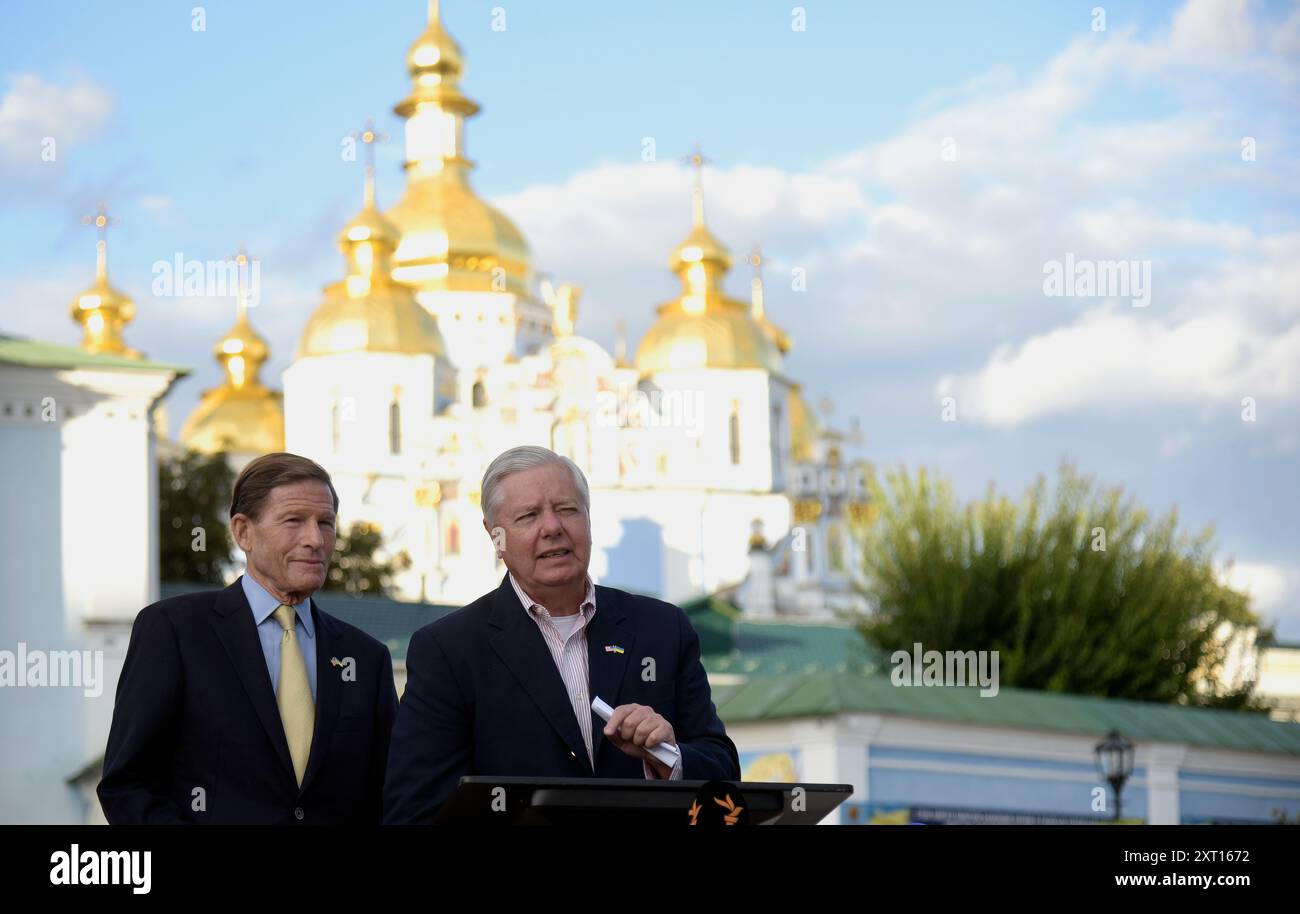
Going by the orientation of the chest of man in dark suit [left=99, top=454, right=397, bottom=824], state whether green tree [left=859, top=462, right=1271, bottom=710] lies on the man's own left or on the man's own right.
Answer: on the man's own left

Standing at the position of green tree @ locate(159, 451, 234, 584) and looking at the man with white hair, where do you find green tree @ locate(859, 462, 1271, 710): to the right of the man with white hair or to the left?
left

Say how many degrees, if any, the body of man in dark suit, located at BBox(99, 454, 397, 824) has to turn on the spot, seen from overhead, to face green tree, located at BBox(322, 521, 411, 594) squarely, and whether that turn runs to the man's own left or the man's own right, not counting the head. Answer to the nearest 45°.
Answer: approximately 135° to the man's own left

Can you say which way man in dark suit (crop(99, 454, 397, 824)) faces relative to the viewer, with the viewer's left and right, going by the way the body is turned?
facing the viewer and to the right of the viewer

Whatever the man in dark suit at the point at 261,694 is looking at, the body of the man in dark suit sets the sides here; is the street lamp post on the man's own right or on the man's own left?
on the man's own left

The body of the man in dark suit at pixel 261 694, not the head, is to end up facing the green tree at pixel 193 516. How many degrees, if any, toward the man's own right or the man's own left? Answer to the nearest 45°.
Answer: approximately 135° to the man's own left
